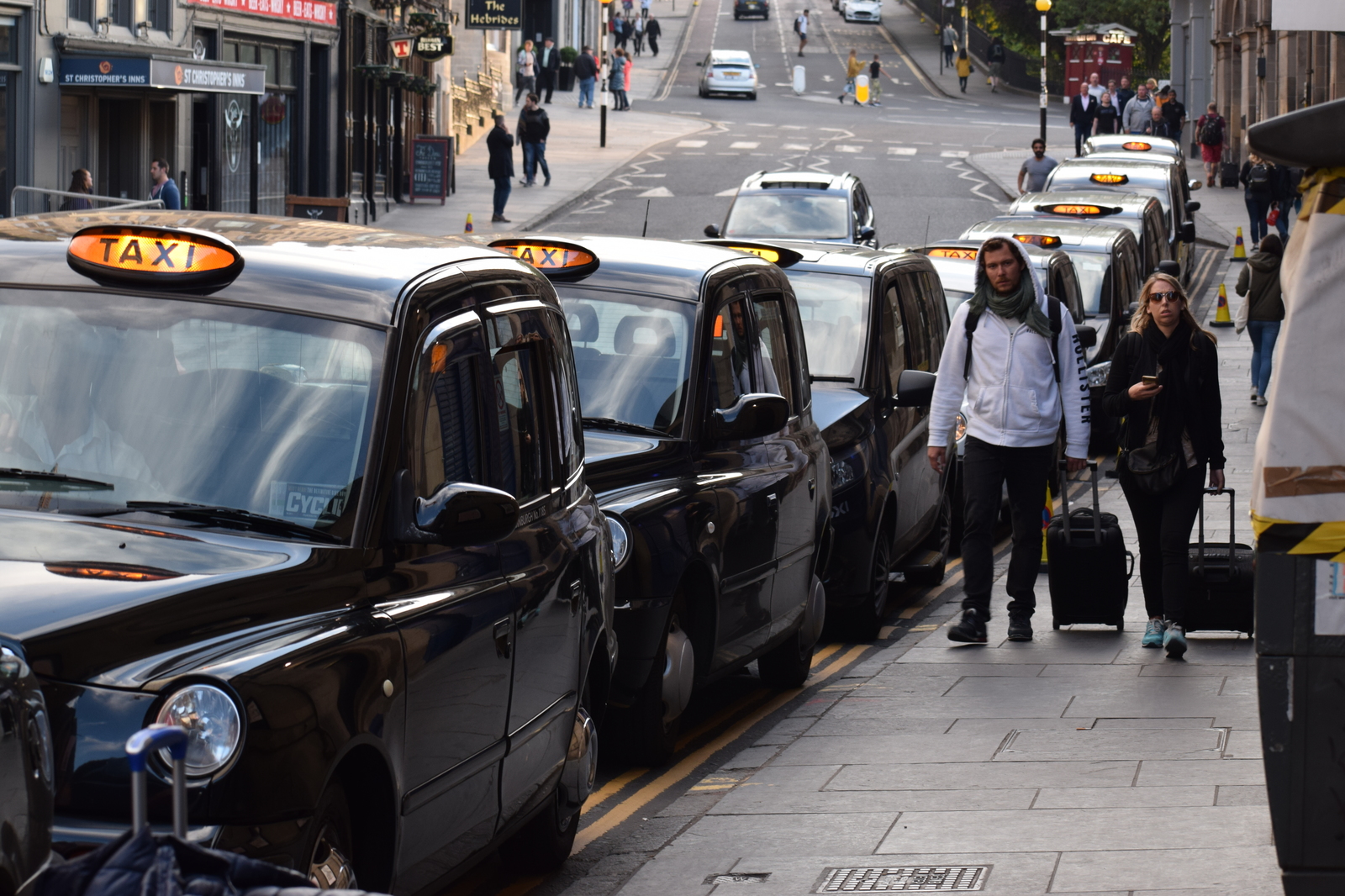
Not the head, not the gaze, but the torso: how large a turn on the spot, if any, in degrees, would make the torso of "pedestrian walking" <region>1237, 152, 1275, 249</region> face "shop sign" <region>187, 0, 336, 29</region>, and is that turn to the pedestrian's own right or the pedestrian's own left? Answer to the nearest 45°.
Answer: approximately 90° to the pedestrian's own left

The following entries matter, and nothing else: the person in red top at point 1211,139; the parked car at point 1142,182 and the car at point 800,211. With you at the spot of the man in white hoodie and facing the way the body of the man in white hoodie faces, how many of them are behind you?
3

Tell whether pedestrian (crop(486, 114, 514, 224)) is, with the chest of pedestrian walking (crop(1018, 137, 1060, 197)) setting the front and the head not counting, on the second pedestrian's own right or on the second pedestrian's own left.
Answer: on the second pedestrian's own right

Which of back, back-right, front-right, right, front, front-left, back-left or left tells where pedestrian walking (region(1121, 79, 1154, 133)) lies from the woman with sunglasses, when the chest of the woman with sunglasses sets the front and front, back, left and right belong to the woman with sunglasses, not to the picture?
back

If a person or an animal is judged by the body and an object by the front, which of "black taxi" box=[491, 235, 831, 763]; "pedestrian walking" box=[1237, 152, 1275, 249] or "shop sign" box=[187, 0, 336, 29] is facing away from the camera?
the pedestrian walking

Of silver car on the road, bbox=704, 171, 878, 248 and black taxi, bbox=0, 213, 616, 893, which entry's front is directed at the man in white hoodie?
the silver car on the road

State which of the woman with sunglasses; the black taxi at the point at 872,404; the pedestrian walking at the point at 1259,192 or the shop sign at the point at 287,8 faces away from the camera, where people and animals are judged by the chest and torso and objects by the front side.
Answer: the pedestrian walking

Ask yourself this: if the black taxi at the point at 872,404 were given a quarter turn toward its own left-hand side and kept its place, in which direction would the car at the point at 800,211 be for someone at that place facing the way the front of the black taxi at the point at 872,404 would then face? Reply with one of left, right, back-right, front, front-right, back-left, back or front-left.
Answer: back-left

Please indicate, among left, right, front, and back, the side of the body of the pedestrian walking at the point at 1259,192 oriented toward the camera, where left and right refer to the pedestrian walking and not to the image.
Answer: back

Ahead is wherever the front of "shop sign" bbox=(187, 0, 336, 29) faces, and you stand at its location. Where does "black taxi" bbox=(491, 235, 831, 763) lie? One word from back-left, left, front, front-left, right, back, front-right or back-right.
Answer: front-right

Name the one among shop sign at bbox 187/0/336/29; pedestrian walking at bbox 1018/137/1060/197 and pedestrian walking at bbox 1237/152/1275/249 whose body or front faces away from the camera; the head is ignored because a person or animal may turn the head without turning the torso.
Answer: pedestrian walking at bbox 1237/152/1275/249

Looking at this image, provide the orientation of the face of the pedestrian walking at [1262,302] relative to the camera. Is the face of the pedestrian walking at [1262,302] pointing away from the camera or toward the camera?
away from the camera
